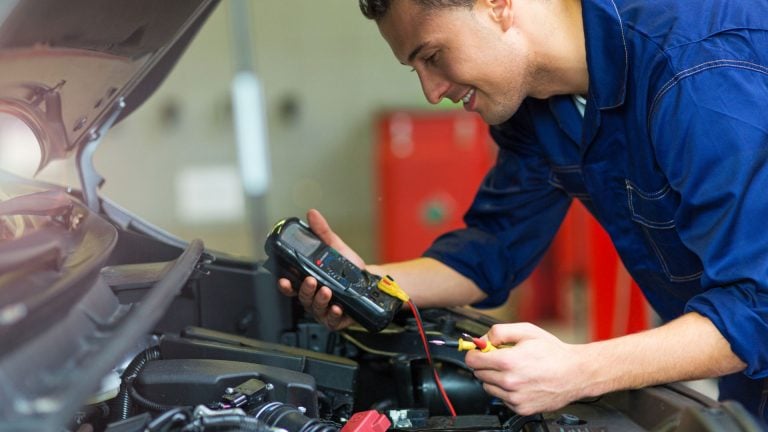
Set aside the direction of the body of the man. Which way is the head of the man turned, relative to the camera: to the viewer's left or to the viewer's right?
to the viewer's left

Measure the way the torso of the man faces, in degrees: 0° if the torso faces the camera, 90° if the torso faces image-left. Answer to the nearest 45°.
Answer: approximately 45°

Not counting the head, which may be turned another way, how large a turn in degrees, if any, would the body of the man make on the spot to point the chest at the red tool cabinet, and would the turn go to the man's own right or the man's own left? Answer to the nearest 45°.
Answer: approximately 135° to the man's own right
